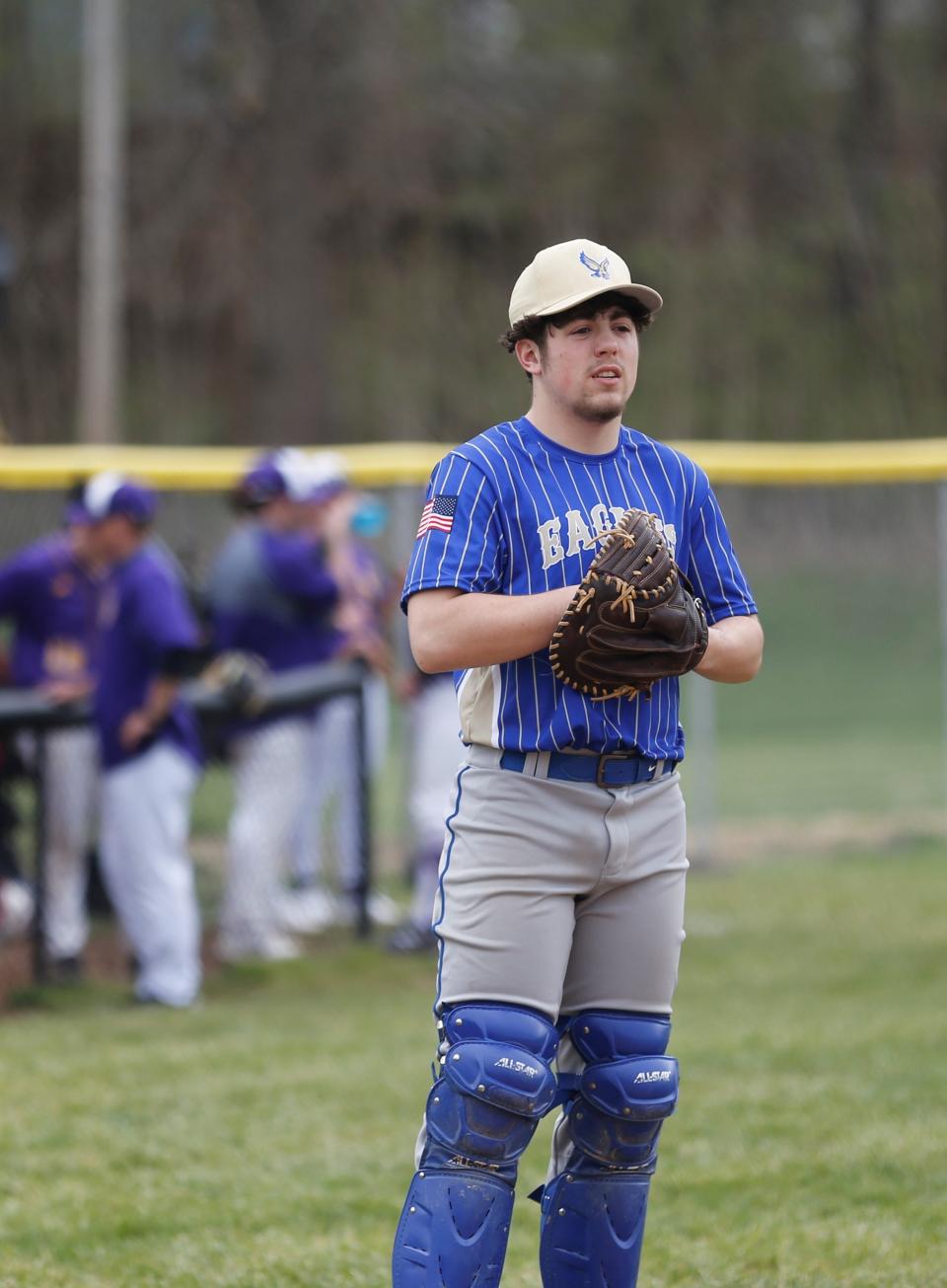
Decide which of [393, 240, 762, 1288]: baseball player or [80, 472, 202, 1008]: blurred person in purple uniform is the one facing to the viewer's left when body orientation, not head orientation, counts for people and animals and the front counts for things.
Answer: the blurred person in purple uniform

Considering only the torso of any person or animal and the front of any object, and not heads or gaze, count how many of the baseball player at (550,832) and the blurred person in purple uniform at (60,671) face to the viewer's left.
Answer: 0

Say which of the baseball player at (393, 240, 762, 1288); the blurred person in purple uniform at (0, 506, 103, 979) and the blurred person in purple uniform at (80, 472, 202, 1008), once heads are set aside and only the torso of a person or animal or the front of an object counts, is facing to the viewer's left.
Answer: the blurred person in purple uniform at (80, 472, 202, 1008)

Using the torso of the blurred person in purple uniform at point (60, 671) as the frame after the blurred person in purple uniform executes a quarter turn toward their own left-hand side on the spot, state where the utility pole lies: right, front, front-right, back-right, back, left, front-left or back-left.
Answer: front-left

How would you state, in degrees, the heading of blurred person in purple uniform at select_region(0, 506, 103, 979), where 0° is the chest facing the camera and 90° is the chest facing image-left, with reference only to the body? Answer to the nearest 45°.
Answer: approximately 315°

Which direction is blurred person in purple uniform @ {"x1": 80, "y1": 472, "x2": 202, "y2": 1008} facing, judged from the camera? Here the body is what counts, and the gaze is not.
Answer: to the viewer's left

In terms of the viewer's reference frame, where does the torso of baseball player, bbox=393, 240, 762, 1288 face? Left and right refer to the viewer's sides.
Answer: facing the viewer and to the right of the viewer

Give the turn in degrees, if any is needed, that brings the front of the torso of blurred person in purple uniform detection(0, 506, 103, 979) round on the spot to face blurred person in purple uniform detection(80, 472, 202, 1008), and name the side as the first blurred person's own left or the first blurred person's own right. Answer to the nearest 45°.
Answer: approximately 45° to the first blurred person's own right

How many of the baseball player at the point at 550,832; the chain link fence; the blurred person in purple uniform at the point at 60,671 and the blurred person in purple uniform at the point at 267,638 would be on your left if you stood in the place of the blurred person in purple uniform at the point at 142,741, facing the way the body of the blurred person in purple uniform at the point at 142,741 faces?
1

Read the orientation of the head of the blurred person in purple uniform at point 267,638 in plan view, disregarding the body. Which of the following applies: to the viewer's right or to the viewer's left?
to the viewer's right

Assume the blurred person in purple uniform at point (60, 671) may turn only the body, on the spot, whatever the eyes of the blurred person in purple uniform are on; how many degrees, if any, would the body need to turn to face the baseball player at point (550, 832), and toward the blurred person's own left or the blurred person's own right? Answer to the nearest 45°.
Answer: approximately 45° to the blurred person's own right

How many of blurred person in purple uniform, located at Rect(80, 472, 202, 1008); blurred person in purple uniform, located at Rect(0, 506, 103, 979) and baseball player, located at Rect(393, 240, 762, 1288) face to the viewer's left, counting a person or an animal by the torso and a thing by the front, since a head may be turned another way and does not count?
1
